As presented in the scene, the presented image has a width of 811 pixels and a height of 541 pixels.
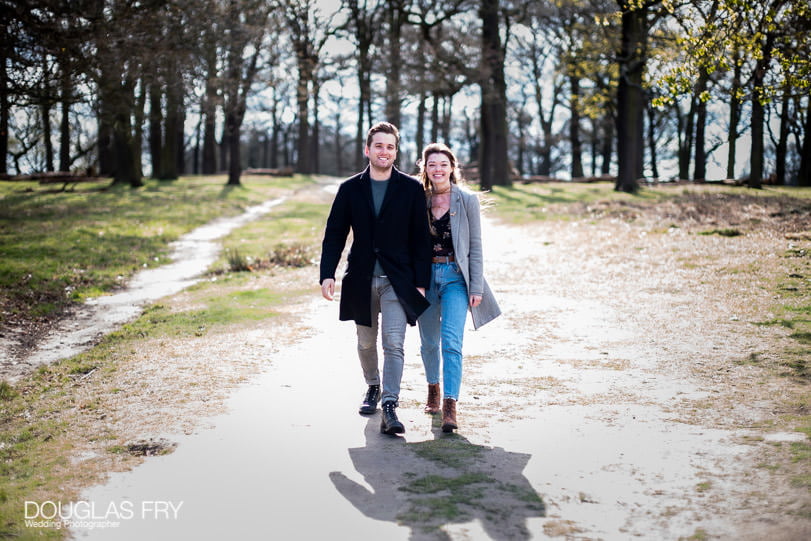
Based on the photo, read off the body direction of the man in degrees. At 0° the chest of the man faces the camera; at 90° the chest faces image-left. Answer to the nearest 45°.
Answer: approximately 0°

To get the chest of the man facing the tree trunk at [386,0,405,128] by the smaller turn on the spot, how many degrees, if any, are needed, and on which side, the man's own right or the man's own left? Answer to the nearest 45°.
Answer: approximately 180°

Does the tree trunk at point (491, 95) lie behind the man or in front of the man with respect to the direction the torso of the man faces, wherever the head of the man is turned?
behind

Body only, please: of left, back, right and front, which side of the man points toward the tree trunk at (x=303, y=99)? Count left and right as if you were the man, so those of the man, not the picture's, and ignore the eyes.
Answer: back

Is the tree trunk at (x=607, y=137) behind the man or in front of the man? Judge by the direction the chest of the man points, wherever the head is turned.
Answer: behind

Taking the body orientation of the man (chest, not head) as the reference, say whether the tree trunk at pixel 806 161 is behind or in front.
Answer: behind

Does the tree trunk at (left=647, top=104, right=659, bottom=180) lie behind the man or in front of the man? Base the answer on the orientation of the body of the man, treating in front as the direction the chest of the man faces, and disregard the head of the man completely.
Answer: behind

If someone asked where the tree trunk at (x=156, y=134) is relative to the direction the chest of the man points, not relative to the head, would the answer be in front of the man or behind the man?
behind
